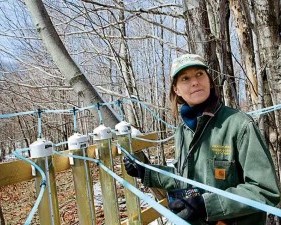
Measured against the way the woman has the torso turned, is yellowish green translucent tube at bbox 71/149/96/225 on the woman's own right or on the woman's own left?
on the woman's own right

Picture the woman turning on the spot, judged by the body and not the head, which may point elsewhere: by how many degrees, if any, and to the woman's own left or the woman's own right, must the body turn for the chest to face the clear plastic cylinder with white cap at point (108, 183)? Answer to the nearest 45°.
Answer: approximately 90° to the woman's own right

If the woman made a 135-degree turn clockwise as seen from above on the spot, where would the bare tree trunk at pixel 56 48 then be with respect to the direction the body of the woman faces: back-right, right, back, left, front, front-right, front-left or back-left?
front-left

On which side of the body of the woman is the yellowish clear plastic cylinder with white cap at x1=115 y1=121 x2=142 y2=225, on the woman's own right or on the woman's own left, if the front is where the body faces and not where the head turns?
on the woman's own right

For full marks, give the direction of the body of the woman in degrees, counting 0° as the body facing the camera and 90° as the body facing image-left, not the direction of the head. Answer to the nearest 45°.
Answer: approximately 45°
